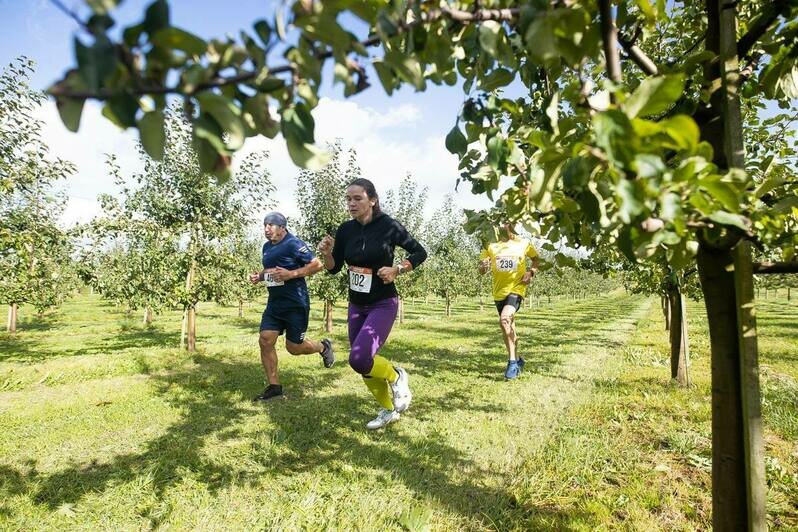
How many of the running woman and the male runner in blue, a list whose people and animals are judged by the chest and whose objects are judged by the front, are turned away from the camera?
0

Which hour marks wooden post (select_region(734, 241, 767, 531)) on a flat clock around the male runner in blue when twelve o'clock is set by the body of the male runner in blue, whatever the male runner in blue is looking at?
The wooden post is roughly at 10 o'clock from the male runner in blue.

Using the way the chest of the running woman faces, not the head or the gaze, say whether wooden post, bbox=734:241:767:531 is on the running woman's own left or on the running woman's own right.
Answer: on the running woman's own left

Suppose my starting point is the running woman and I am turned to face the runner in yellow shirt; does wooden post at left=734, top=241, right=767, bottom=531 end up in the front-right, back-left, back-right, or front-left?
back-right

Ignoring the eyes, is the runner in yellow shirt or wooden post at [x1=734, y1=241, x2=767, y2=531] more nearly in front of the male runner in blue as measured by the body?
the wooden post

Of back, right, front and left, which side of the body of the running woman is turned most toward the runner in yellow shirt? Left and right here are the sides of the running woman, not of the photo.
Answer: back

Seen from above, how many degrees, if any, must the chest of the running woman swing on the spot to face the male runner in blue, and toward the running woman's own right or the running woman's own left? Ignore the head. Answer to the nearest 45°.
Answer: approximately 90° to the running woman's own right

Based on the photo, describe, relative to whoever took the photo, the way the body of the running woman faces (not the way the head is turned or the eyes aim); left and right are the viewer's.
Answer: facing the viewer and to the left of the viewer
